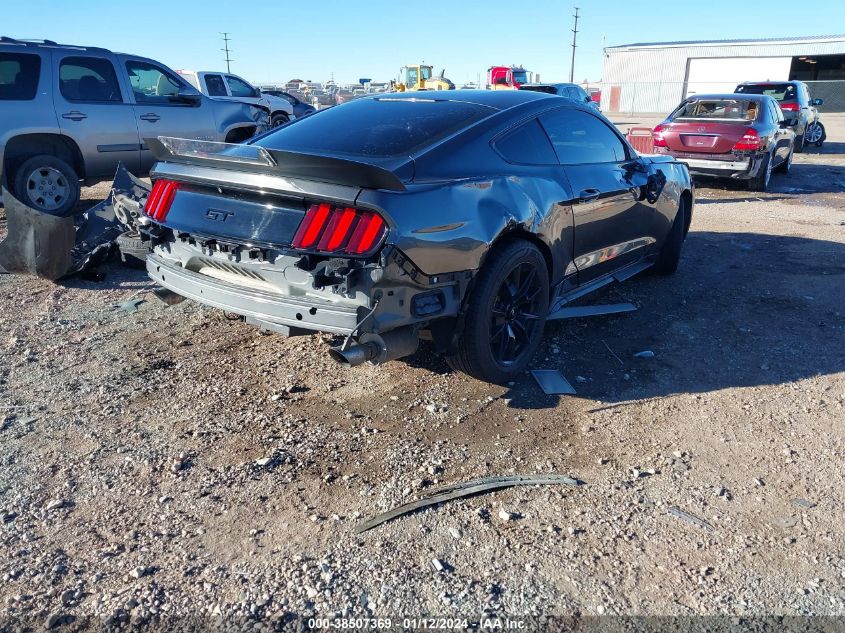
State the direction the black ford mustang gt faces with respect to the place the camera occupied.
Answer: facing away from the viewer and to the right of the viewer

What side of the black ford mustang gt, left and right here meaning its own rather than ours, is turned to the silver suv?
left

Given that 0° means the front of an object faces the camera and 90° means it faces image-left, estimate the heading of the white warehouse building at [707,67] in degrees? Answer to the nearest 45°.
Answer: approximately 0°

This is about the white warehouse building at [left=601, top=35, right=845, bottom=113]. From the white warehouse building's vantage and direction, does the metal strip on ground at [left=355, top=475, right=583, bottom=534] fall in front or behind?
in front

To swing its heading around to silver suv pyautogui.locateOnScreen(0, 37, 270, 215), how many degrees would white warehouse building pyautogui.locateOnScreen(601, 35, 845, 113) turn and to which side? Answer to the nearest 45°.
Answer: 0° — it already faces it

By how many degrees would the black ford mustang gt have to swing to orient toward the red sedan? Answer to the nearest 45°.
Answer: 0° — it already faces it

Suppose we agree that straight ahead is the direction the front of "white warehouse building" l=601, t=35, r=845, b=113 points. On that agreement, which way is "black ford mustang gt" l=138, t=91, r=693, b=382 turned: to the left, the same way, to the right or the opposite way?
the opposite way

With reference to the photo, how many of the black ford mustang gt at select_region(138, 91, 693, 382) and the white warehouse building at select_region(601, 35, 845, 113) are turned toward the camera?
1

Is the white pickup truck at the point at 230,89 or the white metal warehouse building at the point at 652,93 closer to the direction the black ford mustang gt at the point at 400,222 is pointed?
the white metal warehouse building
